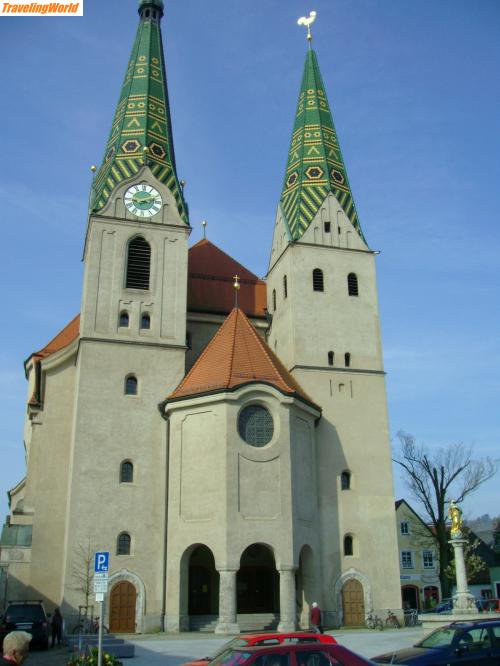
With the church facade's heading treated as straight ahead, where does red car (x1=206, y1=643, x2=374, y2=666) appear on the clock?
The red car is roughly at 12 o'clock from the church facade.

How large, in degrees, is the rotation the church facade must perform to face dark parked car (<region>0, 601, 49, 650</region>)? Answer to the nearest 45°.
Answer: approximately 45° to its right

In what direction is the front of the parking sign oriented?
toward the camera

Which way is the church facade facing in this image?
toward the camera

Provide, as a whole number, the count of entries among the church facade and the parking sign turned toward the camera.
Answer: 2

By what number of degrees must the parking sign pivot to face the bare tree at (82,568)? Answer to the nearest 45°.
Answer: approximately 180°

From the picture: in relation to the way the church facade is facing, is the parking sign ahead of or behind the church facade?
ahead

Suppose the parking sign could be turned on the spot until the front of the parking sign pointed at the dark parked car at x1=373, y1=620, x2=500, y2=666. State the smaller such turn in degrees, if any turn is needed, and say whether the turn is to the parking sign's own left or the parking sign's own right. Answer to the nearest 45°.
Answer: approximately 45° to the parking sign's own left

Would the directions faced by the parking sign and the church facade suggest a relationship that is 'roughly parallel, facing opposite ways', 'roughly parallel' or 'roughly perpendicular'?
roughly parallel
